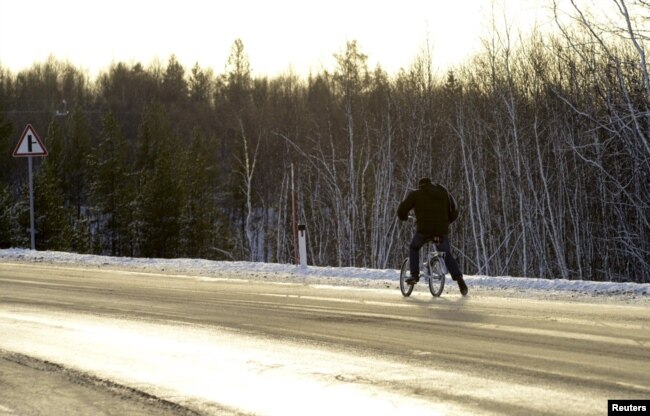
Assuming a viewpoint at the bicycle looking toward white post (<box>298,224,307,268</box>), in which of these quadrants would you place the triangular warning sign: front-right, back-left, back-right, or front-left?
front-left

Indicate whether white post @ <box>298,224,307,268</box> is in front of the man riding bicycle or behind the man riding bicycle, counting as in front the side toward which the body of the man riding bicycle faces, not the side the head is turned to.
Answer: in front

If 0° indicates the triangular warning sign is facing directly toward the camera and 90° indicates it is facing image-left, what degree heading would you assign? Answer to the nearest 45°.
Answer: approximately 0°

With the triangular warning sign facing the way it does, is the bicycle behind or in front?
in front

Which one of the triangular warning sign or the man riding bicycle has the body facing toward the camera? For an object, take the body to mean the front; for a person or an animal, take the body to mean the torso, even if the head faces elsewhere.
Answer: the triangular warning sign

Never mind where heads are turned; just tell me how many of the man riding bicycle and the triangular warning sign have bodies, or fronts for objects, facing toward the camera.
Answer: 1

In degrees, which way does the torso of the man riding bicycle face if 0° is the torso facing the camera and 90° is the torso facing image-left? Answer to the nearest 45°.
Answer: approximately 135°
